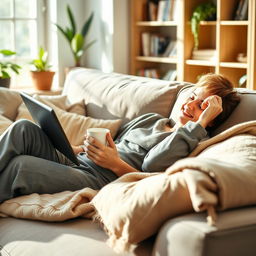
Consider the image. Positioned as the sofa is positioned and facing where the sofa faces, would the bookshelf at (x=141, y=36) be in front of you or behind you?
behind

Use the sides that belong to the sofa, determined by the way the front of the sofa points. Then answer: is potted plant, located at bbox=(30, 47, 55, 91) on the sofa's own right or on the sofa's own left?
on the sofa's own right

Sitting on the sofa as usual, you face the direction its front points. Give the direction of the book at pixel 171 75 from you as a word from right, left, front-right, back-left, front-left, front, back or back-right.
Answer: back-right

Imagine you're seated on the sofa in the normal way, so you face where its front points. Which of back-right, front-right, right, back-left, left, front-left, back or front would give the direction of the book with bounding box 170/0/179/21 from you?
back-right

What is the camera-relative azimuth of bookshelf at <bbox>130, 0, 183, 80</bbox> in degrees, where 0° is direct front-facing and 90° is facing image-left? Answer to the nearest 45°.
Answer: approximately 0°

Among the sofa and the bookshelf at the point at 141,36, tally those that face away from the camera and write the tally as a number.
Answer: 0

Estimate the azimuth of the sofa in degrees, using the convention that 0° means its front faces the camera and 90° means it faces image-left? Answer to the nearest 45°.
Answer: approximately 45°

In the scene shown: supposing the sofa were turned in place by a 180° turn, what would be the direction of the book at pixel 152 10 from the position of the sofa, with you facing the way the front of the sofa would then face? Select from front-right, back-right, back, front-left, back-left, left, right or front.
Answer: front-left

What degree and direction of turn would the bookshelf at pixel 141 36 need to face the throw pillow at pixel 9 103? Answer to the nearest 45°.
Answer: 0° — it already faces it

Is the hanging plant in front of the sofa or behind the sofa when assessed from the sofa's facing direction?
behind
